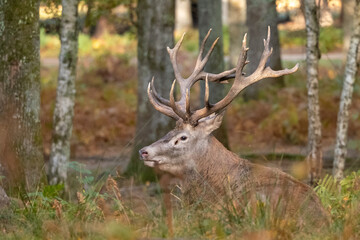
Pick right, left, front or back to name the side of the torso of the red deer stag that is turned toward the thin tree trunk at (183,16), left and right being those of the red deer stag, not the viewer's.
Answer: right

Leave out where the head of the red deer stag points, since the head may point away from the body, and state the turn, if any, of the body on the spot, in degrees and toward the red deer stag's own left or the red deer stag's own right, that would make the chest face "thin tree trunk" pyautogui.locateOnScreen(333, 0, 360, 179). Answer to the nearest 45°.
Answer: approximately 135° to the red deer stag's own right

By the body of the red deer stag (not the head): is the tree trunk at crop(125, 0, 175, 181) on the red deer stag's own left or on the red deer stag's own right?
on the red deer stag's own right

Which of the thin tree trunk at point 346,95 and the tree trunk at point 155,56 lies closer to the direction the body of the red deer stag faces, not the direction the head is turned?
the tree trunk

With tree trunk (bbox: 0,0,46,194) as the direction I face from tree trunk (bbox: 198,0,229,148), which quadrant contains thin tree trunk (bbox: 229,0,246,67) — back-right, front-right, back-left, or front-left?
back-right

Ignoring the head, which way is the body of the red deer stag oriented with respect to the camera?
to the viewer's left

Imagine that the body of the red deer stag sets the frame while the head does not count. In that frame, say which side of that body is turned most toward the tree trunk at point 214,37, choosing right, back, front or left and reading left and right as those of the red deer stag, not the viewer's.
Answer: right

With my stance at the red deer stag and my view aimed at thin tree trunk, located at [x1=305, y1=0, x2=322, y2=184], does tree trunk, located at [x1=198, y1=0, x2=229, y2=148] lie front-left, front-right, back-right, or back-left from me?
front-left

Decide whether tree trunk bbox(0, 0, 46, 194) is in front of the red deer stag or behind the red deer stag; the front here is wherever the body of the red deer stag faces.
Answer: in front
